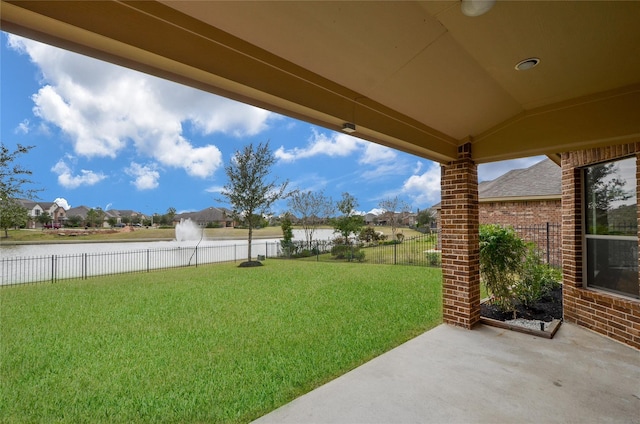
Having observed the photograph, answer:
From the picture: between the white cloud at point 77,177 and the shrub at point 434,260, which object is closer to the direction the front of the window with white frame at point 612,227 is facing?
the white cloud

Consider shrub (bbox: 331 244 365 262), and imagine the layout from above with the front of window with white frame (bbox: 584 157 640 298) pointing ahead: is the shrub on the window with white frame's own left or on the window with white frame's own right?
on the window with white frame's own right

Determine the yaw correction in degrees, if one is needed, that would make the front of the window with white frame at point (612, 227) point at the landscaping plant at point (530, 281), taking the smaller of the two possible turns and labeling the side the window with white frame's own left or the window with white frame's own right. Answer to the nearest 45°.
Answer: approximately 90° to the window with white frame's own right

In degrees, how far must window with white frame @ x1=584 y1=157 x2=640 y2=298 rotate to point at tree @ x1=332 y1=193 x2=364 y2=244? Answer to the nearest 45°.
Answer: approximately 90° to its right

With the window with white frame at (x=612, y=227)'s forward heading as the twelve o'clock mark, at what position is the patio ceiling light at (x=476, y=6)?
The patio ceiling light is roughly at 11 o'clock from the window with white frame.

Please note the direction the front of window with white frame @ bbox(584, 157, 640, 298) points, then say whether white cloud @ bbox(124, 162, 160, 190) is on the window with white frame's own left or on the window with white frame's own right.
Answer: on the window with white frame's own right

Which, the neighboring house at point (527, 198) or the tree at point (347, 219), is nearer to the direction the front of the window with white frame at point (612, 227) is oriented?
the tree

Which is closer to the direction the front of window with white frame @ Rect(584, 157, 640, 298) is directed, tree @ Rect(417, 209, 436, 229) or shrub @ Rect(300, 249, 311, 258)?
the shrub

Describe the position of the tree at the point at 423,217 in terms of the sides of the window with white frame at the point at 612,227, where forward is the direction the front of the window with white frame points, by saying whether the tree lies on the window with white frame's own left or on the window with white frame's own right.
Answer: on the window with white frame's own right

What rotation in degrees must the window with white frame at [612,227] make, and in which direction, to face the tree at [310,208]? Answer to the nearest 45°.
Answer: approximately 90° to its right

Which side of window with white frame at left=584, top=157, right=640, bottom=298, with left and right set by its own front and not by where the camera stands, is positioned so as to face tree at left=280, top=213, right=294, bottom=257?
right

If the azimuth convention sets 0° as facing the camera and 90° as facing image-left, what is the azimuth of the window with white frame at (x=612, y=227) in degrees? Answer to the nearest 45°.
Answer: approximately 45°

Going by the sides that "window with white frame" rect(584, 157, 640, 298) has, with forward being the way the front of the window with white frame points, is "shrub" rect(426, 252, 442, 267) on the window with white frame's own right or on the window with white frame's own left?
on the window with white frame's own right
